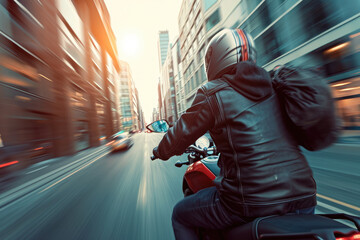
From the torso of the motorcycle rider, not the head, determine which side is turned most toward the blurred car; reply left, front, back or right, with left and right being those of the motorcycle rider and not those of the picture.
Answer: front

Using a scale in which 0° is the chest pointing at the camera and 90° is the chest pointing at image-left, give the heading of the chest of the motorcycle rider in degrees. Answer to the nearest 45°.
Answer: approximately 135°

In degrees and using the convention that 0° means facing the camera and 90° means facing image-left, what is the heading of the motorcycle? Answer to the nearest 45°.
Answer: approximately 135°

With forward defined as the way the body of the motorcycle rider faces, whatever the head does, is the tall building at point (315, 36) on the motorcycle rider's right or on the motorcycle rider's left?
on the motorcycle rider's right
